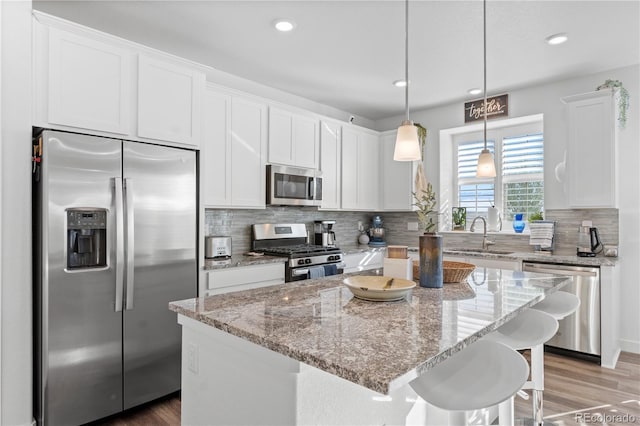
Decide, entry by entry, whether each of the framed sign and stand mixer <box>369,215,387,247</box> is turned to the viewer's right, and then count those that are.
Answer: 0

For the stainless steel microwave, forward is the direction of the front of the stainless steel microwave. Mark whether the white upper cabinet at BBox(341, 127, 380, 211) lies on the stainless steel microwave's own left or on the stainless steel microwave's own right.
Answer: on the stainless steel microwave's own left

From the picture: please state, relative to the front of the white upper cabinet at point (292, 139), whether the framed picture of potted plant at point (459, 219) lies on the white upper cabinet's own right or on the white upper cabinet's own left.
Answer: on the white upper cabinet's own left

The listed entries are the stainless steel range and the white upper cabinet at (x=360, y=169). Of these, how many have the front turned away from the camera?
0

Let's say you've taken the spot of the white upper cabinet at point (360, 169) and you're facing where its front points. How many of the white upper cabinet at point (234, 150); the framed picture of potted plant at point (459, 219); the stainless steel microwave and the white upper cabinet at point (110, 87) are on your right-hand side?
3

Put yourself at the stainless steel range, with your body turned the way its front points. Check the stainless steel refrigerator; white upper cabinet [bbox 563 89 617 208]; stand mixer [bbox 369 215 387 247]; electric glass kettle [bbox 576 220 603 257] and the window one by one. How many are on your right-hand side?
1

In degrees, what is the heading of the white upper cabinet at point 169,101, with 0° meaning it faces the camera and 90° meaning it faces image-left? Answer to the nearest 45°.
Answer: approximately 315°

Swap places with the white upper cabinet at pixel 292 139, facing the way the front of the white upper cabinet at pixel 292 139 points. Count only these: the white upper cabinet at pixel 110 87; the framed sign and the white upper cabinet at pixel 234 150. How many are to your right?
2

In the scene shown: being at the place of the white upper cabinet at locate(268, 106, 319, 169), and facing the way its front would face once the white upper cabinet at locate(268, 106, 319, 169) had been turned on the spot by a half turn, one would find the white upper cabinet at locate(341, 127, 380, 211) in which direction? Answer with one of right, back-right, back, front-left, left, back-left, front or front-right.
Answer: right

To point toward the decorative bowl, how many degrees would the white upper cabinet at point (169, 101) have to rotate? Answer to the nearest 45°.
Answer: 0° — it already faces it

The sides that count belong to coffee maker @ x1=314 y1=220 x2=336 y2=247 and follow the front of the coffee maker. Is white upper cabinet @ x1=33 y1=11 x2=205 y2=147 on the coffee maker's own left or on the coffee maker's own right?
on the coffee maker's own right

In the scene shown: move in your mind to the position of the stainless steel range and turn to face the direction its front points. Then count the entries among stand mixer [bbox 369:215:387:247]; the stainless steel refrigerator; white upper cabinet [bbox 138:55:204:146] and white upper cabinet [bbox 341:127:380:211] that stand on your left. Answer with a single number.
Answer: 2

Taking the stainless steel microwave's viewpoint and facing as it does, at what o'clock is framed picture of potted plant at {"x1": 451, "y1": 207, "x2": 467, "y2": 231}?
The framed picture of potted plant is roughly at 10 o'clock from the stainless steel microwave.

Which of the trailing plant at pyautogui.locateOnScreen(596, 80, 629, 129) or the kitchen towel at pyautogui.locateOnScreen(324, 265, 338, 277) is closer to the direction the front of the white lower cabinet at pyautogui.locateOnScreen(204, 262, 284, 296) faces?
the trailing plant

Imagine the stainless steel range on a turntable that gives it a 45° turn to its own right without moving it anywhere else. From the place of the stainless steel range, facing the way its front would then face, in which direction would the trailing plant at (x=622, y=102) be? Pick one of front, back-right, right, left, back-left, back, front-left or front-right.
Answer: left

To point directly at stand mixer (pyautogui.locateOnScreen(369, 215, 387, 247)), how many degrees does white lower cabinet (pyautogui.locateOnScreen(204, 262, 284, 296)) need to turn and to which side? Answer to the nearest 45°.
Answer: approximately 90° to its left

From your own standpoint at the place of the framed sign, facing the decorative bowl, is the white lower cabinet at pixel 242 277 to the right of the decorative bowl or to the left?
right

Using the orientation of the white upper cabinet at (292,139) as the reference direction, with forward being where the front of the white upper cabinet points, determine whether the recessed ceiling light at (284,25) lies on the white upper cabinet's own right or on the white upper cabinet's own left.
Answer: on the white upper cabinet's own right
